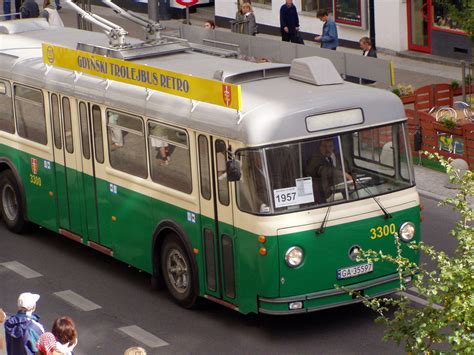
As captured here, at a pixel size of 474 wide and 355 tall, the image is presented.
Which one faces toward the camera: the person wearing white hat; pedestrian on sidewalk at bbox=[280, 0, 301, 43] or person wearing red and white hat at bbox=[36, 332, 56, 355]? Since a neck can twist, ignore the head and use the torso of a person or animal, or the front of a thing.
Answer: pedestrian on sidewalk at bbox=[280, 0, 301, 43]

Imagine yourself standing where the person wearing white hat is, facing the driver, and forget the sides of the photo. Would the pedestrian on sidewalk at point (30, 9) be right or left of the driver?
left

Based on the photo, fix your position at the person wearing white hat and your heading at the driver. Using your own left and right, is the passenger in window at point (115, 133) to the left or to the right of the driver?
left

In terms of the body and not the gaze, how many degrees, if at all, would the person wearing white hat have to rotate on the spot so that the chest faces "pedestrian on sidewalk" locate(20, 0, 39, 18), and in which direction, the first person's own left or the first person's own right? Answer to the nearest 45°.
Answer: approximately 45° to the first person's own left

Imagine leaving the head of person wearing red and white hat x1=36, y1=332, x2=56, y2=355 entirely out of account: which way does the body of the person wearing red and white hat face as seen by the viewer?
away from the camera

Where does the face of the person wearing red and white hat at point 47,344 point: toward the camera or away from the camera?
away from the camera

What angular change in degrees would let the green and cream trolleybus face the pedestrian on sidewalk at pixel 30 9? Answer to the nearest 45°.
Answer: approximately 135° to its left

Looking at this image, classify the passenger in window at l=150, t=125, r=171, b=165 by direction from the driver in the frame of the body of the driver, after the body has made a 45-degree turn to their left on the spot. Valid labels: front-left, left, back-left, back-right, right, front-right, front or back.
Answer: back-left

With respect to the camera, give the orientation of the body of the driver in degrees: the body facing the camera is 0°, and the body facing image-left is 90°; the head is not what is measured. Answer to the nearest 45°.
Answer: approximately 315°

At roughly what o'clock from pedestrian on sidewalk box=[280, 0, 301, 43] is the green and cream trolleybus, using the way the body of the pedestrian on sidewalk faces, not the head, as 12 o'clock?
The green and cream trolleybus is roughly at 12 o'clock from the pedestrian on sidewalk.

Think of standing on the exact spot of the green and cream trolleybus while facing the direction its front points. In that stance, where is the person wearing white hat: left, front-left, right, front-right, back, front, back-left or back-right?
right

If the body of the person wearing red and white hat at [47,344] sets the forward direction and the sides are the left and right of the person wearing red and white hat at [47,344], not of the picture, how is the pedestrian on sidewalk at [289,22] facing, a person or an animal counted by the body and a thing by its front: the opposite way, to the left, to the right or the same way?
the opposite way

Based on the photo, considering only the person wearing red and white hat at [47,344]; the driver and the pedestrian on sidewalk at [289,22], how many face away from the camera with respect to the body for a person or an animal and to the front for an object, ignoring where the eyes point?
1

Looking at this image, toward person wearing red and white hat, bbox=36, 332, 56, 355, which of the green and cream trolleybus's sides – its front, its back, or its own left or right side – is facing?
right

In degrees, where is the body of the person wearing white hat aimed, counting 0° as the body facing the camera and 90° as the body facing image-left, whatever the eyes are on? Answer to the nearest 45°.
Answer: approximately 225°

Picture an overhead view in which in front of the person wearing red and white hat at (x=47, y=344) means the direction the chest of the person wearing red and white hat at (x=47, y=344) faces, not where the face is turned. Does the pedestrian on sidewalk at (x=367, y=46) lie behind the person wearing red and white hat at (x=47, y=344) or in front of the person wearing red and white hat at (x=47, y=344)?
in front

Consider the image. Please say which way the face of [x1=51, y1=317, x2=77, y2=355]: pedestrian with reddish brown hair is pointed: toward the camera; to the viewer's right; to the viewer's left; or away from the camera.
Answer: away from the camera
